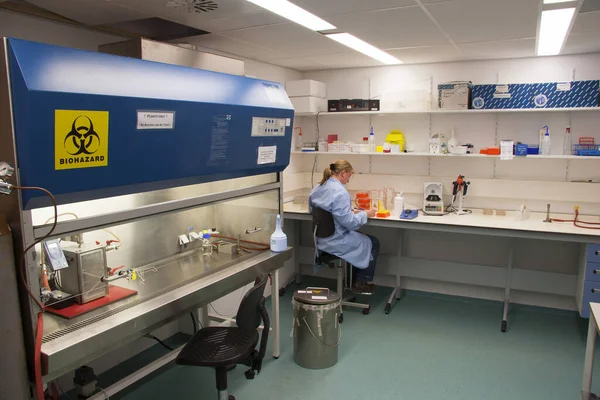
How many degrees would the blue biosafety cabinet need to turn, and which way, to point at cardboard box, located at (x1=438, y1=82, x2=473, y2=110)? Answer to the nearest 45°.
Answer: approximately 90° to its left

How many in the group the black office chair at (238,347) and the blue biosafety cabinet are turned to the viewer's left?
1

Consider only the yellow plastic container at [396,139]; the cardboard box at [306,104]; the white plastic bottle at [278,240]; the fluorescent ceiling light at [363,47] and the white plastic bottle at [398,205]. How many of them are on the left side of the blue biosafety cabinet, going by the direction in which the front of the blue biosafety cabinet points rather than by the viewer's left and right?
5

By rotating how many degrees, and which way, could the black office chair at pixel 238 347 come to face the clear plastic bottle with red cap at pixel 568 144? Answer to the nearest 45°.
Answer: approximately 135° to its right

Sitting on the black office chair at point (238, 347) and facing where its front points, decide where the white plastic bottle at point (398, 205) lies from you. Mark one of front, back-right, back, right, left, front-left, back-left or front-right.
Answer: back-right

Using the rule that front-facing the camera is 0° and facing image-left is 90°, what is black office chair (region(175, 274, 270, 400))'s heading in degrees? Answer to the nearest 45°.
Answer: approximately 90°

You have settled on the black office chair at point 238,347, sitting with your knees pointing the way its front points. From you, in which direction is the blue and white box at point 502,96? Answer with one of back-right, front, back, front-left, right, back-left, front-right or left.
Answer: back-right

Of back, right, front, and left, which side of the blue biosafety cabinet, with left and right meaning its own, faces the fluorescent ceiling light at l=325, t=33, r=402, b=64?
left

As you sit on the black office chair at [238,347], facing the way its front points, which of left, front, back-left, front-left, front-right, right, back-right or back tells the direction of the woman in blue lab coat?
back-right

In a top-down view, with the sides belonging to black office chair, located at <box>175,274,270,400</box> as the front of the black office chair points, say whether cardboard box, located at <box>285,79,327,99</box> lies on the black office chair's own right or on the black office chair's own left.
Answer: on the black office chair's own right

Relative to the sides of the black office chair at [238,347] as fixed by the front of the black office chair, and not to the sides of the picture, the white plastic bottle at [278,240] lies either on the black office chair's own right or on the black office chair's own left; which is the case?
on the black office chair's own right

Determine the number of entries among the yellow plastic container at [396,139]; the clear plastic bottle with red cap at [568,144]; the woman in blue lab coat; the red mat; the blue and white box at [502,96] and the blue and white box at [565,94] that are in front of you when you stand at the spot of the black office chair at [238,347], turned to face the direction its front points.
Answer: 1

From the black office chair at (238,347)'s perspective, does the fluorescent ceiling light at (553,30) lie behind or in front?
behind

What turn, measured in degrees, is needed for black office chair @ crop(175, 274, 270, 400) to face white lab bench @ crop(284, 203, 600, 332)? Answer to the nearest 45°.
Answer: approximately 135° to its right

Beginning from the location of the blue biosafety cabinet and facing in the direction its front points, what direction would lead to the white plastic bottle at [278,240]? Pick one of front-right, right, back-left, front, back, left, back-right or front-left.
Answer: left

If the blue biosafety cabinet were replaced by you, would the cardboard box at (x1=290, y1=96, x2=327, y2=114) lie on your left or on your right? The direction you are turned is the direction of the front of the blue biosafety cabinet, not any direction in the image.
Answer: on your left
